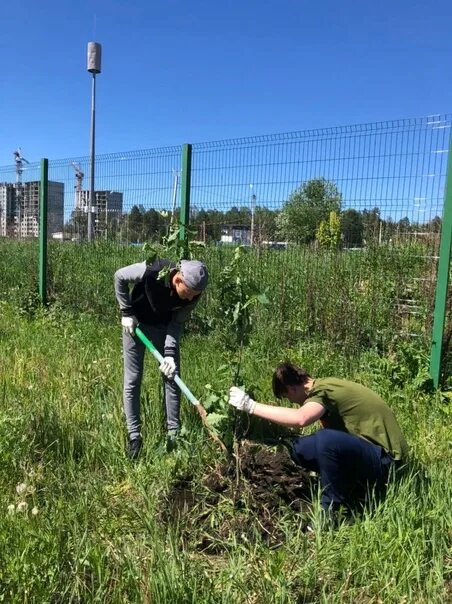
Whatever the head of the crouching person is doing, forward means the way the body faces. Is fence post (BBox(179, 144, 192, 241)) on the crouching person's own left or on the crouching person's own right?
on the crouching person's own right

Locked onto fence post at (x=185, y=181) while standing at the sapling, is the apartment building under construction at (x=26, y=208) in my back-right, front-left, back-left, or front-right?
front-left

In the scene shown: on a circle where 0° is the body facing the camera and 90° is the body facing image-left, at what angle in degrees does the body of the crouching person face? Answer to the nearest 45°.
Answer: approximately 90°

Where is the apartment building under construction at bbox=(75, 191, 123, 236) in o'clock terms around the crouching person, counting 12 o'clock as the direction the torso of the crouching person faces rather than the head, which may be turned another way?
The apartment building under construction is roughly at 2 o'clock from the crouching person.

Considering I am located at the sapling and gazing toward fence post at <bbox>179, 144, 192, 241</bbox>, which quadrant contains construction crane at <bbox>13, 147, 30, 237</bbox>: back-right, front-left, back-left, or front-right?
front-left

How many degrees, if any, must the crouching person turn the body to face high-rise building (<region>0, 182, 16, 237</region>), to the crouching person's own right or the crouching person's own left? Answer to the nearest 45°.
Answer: approximately 45° to the crouching person's own right

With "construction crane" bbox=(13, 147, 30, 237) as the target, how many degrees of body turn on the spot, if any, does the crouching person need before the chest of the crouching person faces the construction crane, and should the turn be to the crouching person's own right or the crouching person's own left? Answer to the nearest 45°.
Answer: approximately 45° to the crouching person's own right
